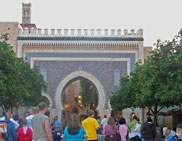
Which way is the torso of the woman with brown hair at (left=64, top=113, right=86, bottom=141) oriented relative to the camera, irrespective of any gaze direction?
away from the camera

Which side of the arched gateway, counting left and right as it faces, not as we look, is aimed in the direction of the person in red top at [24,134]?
front

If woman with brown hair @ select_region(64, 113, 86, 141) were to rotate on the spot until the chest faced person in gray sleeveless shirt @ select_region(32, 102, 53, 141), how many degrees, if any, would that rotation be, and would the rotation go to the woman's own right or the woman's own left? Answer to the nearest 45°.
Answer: approximately 90° to the woman's own left

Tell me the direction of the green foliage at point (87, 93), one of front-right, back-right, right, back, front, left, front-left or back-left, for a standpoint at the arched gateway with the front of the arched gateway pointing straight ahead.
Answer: back

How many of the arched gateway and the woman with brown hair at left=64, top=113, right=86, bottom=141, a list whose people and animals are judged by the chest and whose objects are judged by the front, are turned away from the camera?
1

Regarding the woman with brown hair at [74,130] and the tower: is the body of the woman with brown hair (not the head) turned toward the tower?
yes

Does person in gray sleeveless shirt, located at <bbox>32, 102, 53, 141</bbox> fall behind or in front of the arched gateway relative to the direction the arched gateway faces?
in front

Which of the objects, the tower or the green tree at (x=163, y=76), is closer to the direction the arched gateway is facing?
the green tree

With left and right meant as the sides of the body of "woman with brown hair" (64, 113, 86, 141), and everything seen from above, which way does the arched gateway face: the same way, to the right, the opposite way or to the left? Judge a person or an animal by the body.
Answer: the opposite way

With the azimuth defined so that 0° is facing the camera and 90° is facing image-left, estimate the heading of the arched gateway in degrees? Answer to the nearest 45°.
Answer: approximately 0°

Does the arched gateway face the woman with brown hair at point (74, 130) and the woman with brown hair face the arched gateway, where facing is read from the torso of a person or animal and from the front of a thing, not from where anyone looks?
yes

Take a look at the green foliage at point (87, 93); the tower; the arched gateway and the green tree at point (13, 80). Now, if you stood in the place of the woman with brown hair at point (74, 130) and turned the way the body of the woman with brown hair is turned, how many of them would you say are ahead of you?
4
